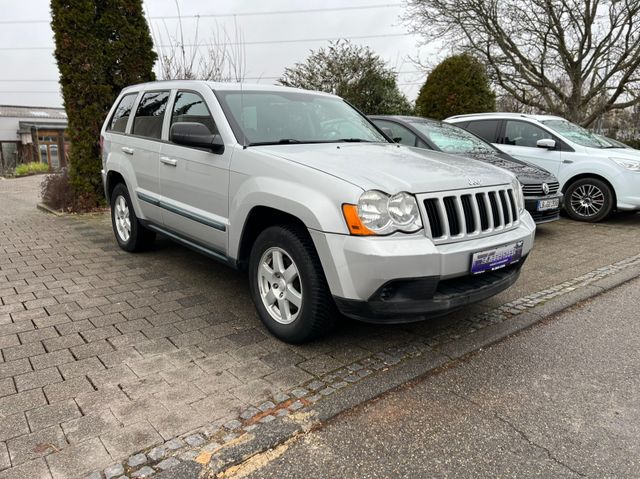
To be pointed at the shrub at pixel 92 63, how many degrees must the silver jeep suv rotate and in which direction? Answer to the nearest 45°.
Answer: approximately 180°

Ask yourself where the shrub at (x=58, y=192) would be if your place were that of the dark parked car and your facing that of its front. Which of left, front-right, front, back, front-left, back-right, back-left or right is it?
back-right

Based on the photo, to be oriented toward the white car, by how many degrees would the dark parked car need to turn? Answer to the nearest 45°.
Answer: approximately 90° to its left

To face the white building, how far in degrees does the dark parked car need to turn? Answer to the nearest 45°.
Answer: approximately 180°

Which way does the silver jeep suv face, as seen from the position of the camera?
facing the viewer and to the right of the viewer

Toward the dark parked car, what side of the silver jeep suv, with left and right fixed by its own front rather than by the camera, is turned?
left

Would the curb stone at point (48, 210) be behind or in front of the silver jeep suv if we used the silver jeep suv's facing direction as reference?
behind

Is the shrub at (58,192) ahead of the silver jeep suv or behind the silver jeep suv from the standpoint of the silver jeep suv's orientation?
behind

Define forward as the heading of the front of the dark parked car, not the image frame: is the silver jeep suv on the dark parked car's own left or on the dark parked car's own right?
on the dark parked car's own right

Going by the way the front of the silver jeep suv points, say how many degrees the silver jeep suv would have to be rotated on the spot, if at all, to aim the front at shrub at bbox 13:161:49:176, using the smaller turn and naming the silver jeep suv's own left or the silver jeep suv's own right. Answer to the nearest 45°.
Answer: approximately 180°

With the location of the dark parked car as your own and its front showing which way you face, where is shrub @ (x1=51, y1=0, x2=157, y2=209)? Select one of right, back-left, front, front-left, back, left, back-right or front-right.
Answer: back-right

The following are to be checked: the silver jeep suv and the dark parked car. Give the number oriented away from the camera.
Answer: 0
